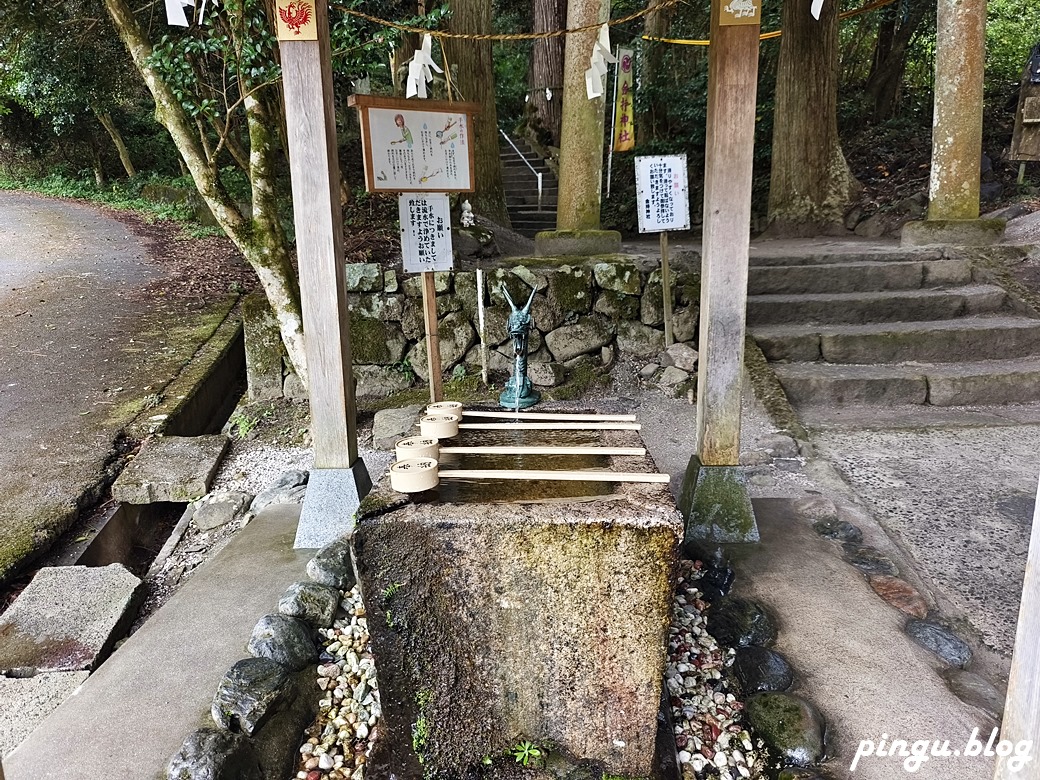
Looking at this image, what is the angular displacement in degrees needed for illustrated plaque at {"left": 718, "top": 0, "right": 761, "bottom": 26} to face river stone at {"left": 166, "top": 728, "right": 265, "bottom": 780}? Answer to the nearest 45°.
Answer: approximately 45° to its right

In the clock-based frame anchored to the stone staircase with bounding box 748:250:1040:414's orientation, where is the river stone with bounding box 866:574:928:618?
The river stone is roughly at 12 o'clock from the stone staircase.

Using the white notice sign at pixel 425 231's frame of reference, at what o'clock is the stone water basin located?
The stone water basin is roughly at 12 o'clock from the white notice sign.

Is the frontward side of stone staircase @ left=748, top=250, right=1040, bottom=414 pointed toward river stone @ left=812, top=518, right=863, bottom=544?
yes

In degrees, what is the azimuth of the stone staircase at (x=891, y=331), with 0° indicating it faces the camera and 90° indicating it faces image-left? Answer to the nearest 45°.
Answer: approximately 0°

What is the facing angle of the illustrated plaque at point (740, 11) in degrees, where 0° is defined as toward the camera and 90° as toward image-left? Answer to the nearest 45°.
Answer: approximately 0°
